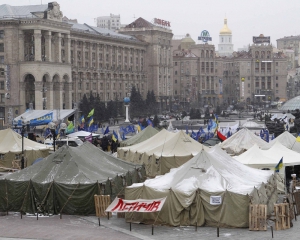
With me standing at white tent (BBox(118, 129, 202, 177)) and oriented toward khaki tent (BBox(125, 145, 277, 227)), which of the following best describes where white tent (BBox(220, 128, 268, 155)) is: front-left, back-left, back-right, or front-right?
back-left

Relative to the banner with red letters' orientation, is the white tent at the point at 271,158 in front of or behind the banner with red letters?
behind

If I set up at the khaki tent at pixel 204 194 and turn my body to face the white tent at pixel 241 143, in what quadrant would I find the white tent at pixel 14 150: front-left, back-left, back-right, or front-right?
front-left

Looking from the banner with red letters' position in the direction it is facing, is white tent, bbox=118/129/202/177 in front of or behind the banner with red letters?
behind

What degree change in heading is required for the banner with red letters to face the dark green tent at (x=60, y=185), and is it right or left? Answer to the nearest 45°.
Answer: approximately 135° to its right

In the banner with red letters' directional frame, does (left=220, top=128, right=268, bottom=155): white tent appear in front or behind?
behind

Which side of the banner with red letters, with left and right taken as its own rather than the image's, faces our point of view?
front

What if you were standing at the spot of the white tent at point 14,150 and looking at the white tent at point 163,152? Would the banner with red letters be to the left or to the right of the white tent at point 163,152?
right
